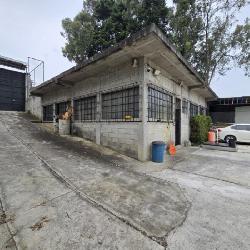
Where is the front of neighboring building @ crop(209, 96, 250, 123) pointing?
toward the camera

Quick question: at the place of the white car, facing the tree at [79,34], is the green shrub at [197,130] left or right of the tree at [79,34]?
left

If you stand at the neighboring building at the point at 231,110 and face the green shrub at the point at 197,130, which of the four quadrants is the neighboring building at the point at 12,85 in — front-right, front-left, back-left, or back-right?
front-right

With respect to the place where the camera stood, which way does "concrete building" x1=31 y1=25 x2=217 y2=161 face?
facing the viewer and to the right of the viewer

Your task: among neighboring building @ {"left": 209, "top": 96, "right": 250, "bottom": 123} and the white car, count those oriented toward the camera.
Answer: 1

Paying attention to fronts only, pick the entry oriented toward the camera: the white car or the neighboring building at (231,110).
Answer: the neighboring building

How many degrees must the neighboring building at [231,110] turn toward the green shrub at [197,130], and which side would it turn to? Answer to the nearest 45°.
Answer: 0° — it already faces it
